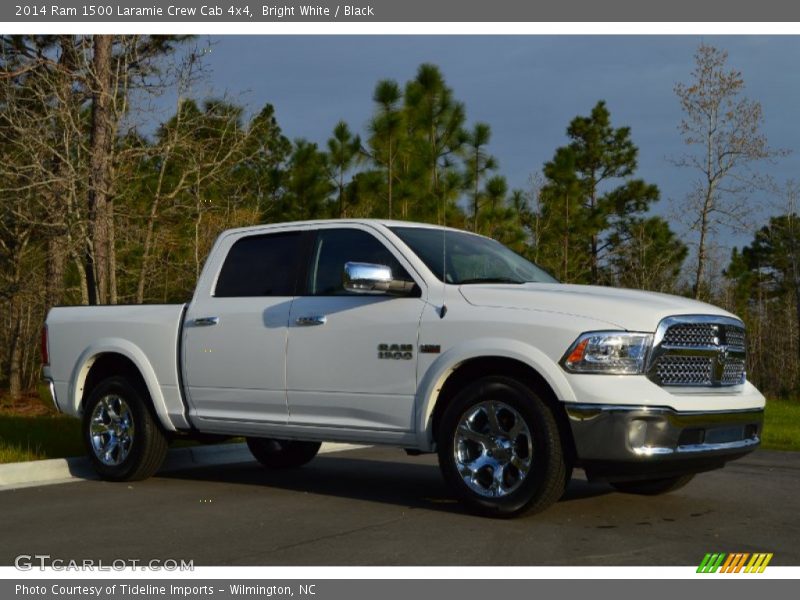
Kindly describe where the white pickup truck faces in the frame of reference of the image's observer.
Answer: facing the viewer and to the right of the viewer
